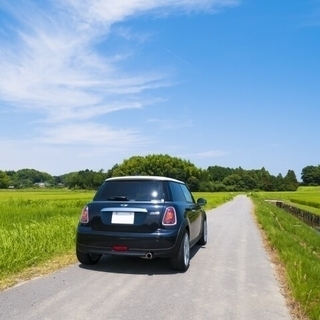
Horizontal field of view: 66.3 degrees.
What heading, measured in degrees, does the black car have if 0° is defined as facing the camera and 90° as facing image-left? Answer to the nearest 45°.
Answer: approximately 225°
